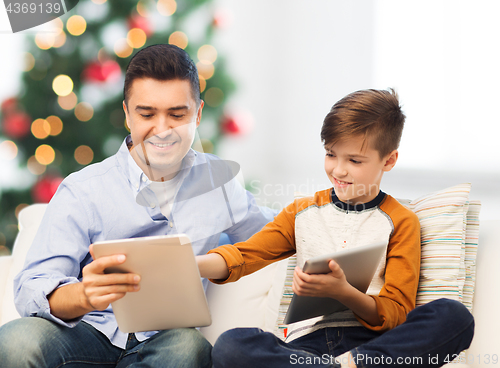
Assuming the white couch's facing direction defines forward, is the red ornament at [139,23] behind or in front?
behind

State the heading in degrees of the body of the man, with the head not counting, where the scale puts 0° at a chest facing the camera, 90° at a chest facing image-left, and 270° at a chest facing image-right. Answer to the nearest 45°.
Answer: approximately 0°

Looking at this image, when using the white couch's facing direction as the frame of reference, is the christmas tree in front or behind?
behind

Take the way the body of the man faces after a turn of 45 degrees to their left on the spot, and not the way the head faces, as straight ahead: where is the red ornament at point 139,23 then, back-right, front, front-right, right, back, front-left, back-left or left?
back-left

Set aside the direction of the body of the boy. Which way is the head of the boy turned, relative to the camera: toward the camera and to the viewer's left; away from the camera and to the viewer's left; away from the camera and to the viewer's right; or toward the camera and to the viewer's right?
toward the camera and to the viewer's left

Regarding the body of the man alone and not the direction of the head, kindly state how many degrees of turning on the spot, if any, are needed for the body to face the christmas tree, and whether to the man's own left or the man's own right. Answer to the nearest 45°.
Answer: approximately 180°

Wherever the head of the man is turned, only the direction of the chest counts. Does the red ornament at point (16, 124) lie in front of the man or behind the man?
behind

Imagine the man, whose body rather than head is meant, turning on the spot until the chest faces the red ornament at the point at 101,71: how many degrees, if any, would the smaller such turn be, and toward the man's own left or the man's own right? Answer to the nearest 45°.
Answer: approximately 180°

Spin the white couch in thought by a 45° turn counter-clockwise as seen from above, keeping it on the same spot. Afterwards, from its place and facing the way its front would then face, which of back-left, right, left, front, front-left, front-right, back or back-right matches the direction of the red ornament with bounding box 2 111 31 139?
back

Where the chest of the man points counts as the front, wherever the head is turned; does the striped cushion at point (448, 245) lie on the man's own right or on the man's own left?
on the man's own left

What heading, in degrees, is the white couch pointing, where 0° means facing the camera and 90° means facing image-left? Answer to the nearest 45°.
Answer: approximately 0°
